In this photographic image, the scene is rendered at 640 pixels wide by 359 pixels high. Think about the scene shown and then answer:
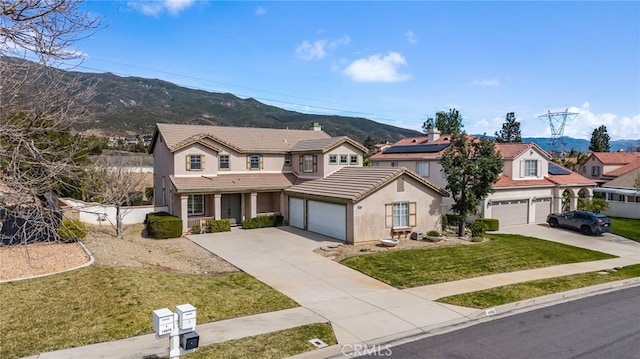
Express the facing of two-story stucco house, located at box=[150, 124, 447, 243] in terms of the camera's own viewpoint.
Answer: facing the viewer and to the right of the viewer

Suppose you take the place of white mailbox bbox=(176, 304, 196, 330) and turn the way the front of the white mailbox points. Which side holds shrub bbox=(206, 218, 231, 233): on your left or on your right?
on your left

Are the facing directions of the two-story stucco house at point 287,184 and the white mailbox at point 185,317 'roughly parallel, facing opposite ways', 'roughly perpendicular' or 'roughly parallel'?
roughly parallel

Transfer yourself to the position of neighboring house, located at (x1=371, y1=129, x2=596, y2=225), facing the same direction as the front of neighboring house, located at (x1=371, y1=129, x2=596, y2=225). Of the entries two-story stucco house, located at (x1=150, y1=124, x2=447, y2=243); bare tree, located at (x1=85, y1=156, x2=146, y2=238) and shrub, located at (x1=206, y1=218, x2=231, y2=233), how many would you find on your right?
3

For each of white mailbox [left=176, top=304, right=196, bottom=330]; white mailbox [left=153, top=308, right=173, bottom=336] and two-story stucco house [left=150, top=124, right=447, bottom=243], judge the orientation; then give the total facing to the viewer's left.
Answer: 0

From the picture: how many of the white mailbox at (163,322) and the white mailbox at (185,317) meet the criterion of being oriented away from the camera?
0

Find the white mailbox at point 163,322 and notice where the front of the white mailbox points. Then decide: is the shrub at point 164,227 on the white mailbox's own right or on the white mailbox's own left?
on the white mailbox's own left

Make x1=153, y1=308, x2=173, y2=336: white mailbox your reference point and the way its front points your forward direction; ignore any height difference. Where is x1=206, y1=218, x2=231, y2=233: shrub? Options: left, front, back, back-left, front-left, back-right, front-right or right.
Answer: back-left

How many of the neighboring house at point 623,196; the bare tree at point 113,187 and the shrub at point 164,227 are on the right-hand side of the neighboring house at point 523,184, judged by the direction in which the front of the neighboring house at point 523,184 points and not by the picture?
2

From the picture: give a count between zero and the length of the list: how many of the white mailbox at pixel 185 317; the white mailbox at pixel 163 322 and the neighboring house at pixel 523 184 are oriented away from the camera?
0

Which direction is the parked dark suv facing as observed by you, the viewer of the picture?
facing away from the viewer and to the left of the viewer

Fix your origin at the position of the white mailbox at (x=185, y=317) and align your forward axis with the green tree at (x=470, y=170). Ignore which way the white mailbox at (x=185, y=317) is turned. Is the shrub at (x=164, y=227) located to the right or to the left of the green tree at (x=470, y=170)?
left

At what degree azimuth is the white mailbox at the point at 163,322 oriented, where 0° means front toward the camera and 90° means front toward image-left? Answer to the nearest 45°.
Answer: approximately 315°

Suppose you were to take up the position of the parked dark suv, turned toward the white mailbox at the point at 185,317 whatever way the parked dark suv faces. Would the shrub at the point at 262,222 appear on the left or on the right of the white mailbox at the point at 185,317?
right

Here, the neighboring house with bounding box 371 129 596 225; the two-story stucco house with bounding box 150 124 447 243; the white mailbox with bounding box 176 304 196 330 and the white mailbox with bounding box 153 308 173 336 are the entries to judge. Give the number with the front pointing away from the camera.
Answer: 0
